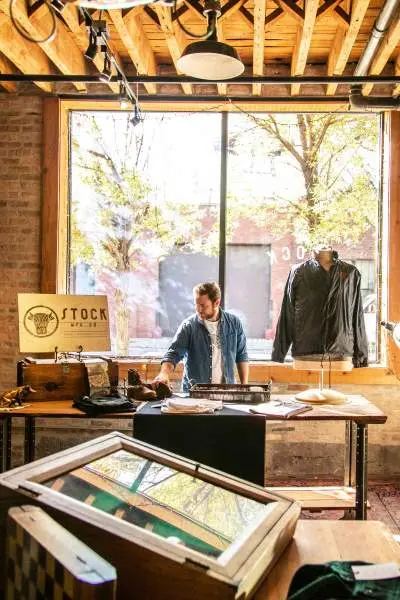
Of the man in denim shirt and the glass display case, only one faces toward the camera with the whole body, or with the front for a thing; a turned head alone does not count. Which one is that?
the man in denim shirt

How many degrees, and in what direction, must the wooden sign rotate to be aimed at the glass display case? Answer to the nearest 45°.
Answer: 0° — it already faces it

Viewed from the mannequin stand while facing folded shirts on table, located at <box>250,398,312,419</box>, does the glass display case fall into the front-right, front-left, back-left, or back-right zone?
front-left

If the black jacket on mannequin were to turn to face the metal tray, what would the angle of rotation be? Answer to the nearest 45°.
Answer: approximately 45° to its right

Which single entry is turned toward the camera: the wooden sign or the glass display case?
the wooden sign

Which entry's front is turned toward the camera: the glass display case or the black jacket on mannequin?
the black jacket on mannequin

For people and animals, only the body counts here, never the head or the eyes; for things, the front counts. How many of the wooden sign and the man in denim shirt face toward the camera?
2

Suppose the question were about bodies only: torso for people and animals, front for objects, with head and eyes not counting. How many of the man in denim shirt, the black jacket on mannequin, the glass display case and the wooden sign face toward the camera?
3

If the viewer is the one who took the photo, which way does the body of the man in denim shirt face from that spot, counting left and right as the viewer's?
facing the viewer

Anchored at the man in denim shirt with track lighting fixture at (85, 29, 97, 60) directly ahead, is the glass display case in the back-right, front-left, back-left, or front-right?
front-left

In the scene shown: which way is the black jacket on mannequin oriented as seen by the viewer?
toward the camera

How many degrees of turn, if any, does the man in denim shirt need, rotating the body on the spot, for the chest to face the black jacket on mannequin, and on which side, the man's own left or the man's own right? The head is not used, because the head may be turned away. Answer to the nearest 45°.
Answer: approximately 90° to the man's own left

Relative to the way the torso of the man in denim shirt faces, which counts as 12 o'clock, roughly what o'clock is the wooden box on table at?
The wooden box on table is roughly at 2 o'clock from the man in denim shirt.

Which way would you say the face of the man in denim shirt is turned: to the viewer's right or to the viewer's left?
to the viewer's left

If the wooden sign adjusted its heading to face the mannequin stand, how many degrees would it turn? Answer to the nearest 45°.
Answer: approximately 90° to its left
